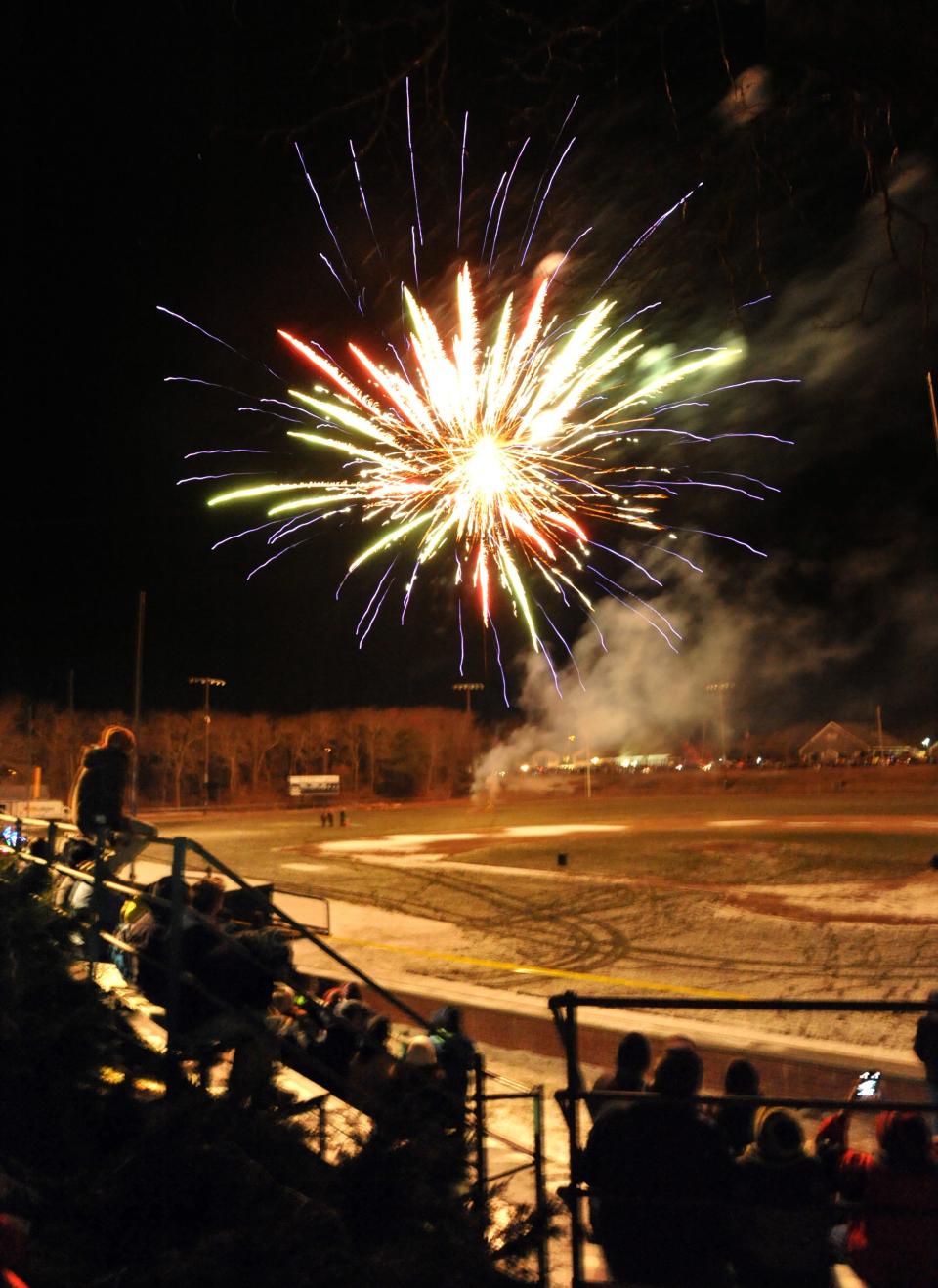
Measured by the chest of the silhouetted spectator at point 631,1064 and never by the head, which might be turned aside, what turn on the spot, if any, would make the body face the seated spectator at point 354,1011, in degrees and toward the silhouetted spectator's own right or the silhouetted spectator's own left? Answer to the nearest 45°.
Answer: approximately 45° to the silhouetted spectator's own left

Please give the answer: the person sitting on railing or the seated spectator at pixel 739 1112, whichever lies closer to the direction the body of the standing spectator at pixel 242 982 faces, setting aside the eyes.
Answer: the seated spectator

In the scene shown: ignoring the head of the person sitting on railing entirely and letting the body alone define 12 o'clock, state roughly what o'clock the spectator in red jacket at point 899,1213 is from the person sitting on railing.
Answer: The spectator in red jacket is roughly at 2 o'clock from the person sitting on railing.

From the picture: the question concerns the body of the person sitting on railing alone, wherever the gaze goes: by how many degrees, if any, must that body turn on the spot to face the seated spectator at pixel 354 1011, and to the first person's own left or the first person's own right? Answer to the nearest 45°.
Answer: approximately 45° to the first person's own right

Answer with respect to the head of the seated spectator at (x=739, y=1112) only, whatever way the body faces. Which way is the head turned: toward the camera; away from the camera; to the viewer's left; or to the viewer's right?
away from the camera

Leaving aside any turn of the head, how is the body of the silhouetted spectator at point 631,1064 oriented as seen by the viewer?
away from the camera

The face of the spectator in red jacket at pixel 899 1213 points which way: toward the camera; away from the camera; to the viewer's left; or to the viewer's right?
away from the camera

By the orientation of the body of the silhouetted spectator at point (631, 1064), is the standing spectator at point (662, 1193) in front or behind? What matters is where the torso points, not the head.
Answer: behind

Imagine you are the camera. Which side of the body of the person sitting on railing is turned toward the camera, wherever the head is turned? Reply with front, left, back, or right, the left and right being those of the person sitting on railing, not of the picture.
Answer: right

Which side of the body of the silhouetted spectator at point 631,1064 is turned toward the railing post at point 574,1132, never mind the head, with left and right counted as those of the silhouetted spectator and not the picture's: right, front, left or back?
back

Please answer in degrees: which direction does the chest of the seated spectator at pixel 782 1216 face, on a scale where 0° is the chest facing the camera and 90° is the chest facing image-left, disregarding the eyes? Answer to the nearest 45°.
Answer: approximately 180°
